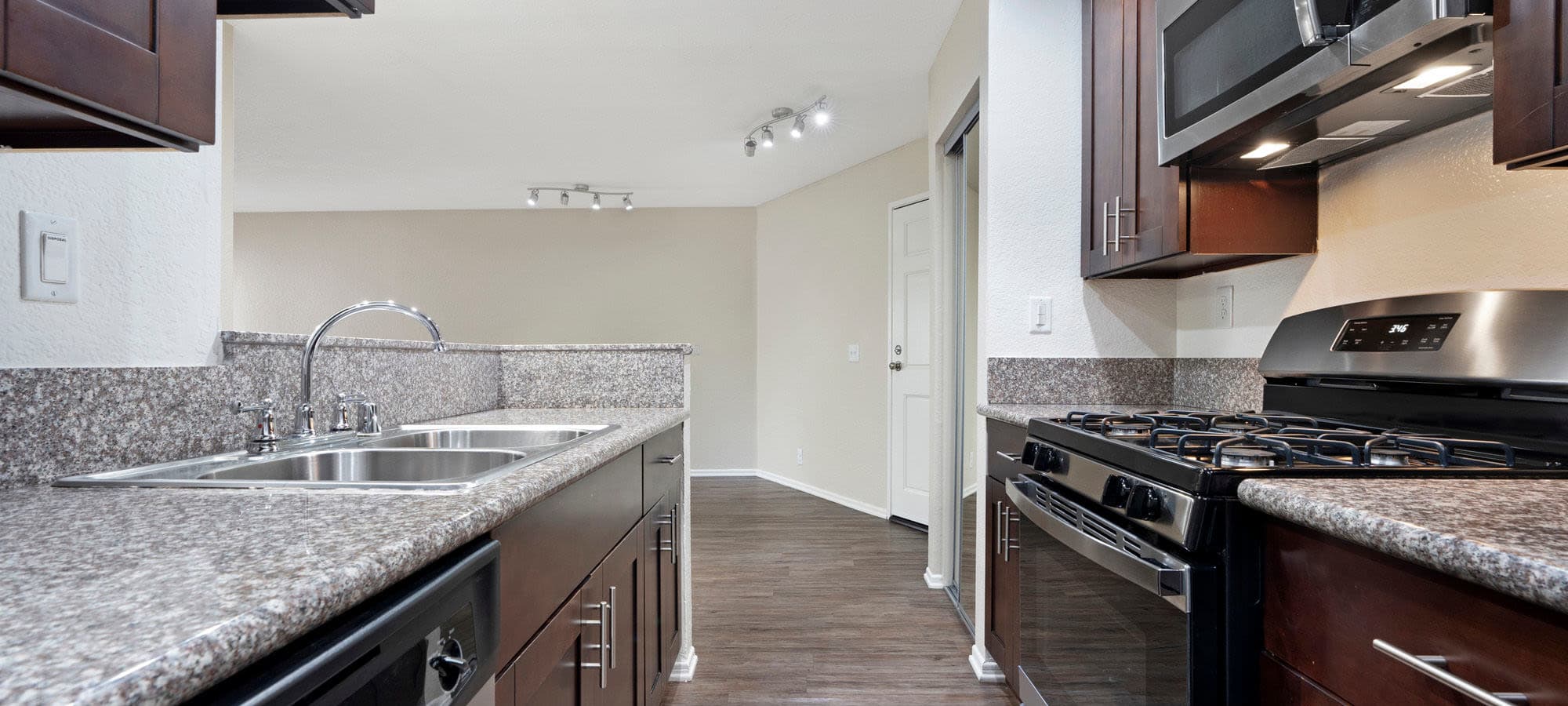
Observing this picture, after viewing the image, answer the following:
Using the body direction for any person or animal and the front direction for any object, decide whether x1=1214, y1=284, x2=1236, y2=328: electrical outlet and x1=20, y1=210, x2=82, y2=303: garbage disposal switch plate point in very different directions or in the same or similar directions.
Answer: very different directions

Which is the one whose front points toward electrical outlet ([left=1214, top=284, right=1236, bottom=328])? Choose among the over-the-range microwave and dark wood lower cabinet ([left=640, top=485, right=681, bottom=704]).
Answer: the dark wood lower cabinet

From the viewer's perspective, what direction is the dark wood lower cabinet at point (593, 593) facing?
to the viewer's right

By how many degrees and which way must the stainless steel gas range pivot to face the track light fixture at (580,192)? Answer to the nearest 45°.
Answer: approximately 90° to its right

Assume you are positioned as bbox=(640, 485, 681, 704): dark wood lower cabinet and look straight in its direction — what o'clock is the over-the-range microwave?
The over-the-range microwave is roughly at 1 o'clock from the dark wood lower cabinet.

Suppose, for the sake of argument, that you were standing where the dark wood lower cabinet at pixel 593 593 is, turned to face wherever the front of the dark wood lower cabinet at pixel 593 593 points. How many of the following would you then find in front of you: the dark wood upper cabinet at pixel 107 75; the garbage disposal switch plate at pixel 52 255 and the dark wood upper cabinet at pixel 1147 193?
1

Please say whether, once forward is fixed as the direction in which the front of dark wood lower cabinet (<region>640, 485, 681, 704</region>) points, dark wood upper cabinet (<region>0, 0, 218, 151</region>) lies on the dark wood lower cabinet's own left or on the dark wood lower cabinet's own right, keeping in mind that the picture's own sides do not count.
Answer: on the dark wood lower cabinet's own right

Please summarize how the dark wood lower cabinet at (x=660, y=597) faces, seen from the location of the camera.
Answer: facing to the right of the viewer

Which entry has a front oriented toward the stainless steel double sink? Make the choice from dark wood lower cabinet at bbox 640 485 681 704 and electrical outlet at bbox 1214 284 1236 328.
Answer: the electrical outlet
